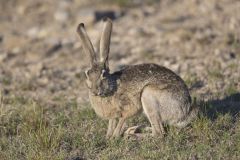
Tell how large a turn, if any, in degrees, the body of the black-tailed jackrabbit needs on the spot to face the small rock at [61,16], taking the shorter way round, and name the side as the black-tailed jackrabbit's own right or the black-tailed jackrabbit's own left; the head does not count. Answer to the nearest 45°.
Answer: approximately 90° to the black-tailed jackrabbit's own right

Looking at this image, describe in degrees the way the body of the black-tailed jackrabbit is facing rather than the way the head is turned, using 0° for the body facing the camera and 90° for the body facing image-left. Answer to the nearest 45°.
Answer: approximately 90°
